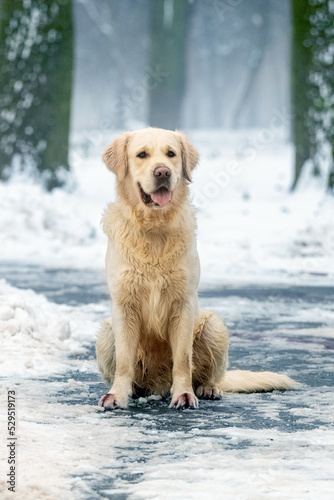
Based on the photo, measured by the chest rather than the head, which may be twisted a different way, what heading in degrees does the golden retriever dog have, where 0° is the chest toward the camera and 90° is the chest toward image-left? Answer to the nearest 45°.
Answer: approximately 0°

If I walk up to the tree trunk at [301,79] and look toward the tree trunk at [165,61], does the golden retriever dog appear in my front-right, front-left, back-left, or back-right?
back-left

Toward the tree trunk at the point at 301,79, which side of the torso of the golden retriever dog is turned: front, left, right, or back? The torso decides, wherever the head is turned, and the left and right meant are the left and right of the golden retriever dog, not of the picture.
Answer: back

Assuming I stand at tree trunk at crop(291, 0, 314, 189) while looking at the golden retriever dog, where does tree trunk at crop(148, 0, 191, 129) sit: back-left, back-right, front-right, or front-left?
back-right

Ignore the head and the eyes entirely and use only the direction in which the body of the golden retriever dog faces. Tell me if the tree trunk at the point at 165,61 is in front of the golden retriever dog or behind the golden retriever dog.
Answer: behind
